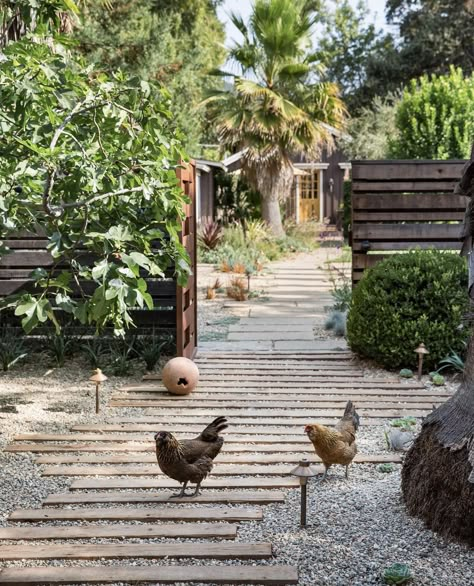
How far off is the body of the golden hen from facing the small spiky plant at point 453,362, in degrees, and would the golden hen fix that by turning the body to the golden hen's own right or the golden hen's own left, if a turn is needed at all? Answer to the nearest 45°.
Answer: approximately 135° to the golden hen's own right

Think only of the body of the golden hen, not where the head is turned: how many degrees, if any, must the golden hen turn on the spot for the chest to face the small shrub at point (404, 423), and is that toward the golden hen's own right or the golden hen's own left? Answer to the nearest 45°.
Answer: approximately 135° to the golden hen's own right

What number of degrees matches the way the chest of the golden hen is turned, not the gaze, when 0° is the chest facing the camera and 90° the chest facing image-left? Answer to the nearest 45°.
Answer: approximately 45°

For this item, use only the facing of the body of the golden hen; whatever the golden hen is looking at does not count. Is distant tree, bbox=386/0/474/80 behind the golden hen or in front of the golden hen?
behind

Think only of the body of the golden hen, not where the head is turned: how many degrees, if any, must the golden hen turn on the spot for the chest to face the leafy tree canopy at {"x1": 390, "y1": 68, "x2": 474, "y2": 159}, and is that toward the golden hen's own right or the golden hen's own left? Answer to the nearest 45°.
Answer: approximately 135° to the golden hen's own right

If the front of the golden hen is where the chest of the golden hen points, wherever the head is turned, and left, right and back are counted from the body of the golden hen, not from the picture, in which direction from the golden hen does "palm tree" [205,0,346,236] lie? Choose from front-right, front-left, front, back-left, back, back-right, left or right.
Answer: back-right

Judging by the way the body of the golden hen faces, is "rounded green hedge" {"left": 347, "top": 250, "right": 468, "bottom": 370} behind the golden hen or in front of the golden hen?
behind

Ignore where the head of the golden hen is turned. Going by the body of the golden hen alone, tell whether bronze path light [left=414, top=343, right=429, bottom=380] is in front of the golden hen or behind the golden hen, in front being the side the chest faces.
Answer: behind

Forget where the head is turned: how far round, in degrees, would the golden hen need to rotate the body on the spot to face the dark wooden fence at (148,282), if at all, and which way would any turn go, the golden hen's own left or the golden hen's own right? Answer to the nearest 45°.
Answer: approximately 90° to the golden hen's own right

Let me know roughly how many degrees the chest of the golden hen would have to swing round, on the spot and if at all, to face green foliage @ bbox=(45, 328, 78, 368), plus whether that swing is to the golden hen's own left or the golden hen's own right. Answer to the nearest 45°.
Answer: approximately 90° to the golden hen's own right
